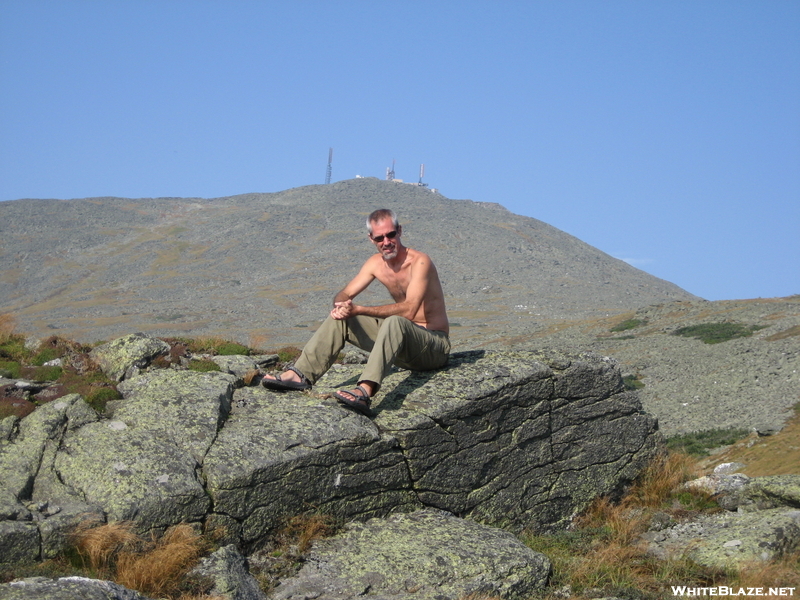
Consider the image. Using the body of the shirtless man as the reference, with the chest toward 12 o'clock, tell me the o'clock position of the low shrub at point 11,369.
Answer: The low shrub is roughly at 2 o'clock from the shirtless man.

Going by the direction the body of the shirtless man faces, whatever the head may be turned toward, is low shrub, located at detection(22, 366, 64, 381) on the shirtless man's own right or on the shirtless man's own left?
on the shirtless man's own right

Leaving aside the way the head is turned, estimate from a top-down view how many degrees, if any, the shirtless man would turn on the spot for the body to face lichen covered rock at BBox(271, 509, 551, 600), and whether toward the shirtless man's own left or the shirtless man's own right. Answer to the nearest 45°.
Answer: approximately 45° to the shirtless man's own left

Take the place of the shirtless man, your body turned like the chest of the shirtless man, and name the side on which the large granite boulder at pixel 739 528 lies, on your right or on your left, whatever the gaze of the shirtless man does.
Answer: on your left

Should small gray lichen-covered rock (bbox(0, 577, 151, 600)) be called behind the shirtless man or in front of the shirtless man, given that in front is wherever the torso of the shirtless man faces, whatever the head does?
in front

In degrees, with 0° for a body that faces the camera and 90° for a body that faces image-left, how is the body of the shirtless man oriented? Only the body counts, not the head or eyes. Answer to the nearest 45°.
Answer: approximately 45°
